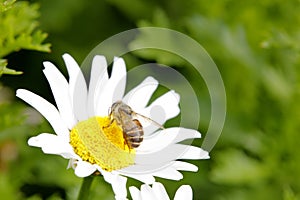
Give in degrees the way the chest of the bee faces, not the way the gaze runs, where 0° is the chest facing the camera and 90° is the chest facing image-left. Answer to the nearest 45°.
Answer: approximately 135°
